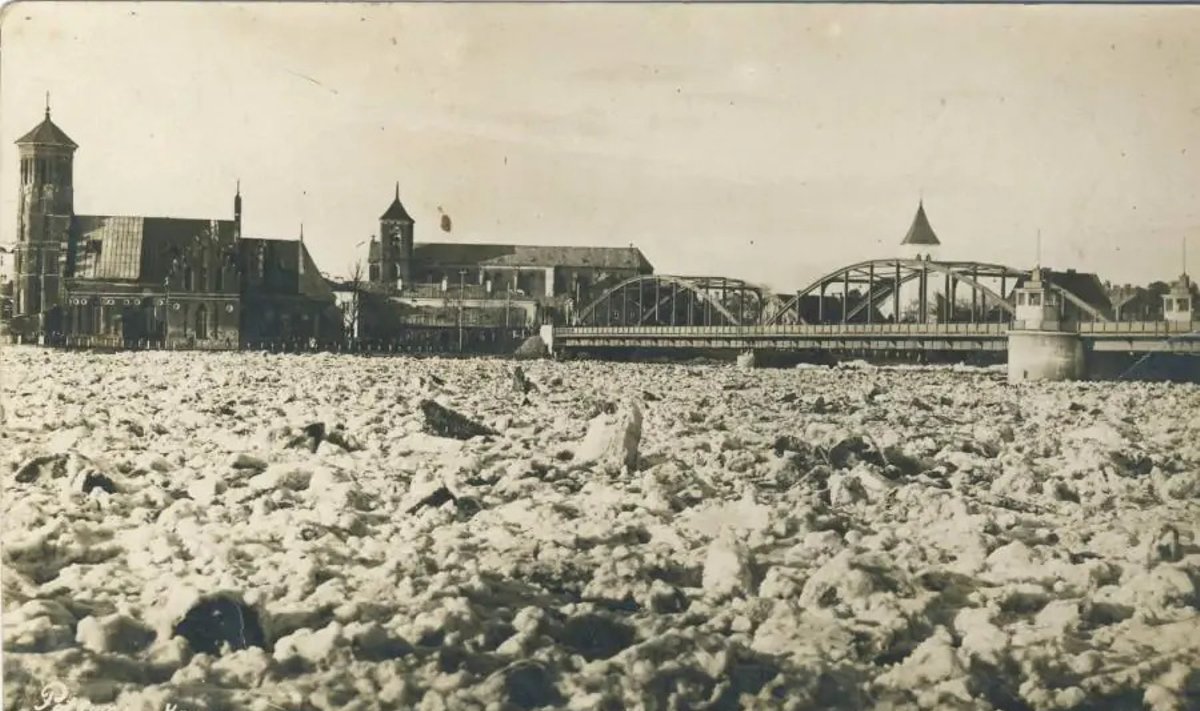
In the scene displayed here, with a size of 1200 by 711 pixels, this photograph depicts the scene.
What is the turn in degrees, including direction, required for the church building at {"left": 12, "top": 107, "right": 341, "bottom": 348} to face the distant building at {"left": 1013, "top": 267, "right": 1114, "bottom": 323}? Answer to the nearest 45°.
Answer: approximately 135° to its left

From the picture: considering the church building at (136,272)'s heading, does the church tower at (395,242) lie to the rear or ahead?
to the rear

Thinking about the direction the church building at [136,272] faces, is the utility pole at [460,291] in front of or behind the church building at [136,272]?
behind

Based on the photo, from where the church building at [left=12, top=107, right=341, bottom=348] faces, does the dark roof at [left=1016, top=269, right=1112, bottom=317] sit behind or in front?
behind

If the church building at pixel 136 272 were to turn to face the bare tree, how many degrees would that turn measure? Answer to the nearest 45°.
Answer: approximately 180°

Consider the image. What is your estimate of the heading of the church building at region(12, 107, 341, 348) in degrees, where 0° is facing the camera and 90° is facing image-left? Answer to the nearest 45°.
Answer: approximately 90°

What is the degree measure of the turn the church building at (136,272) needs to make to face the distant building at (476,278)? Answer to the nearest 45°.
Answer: approximately 180°

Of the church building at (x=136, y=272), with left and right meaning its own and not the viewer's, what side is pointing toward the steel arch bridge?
back

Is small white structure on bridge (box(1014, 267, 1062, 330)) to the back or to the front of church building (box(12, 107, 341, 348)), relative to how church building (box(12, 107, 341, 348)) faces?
to the back
